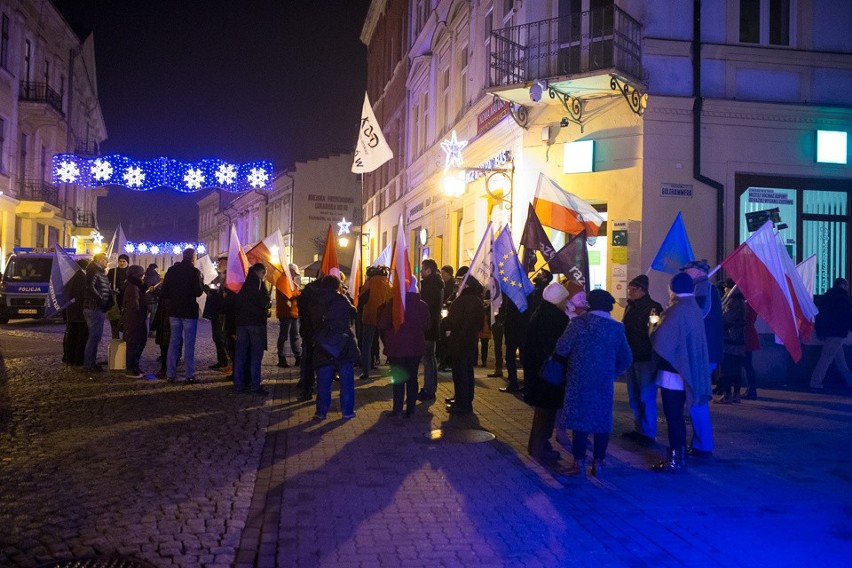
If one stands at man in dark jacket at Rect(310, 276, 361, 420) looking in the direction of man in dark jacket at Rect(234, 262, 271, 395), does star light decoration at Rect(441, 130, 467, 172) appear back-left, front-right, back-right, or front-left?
front-right

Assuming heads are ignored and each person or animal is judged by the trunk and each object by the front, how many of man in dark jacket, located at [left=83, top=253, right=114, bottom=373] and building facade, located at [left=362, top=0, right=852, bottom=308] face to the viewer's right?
1

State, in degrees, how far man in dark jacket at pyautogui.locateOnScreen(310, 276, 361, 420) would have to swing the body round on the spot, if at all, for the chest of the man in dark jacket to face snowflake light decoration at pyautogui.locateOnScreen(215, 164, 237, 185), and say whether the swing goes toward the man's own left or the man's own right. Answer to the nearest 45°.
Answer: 0° — they already face it

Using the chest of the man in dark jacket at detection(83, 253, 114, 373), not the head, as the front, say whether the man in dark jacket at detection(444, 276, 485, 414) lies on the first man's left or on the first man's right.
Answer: on the first man's right

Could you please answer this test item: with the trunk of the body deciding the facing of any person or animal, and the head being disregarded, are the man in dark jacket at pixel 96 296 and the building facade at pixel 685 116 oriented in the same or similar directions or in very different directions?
very different directions

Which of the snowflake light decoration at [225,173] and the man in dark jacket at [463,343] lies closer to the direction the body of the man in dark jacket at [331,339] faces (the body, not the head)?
the snowflake light decoration

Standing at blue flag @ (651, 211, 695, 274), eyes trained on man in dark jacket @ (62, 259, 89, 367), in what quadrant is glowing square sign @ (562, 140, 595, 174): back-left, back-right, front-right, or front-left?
front-right

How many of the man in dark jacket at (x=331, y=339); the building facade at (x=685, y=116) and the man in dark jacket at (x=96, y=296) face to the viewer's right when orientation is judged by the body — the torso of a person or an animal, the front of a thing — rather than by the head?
1

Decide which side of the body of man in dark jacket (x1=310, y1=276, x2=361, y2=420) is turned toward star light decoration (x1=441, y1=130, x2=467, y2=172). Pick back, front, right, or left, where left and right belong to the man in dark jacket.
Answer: front

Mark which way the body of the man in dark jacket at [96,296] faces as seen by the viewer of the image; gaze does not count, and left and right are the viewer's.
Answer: facing to the right of the viewer

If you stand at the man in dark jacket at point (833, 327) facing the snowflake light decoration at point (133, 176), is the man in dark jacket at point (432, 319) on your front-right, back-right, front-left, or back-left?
front-left

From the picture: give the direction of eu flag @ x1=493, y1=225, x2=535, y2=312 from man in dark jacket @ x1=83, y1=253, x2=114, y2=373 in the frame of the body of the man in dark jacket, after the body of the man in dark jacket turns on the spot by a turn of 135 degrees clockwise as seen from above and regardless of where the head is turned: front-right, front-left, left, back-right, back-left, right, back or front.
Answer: left

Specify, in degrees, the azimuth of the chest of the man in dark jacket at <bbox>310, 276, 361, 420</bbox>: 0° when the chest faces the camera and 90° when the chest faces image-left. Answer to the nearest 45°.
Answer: approximately 180°

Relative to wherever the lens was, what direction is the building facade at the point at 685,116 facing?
facing the viewer and to the left of the viewer

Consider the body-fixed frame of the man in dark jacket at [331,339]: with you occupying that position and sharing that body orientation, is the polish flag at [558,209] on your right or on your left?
on your right
